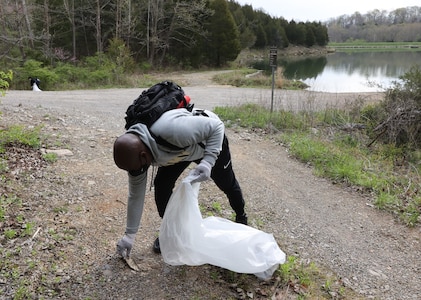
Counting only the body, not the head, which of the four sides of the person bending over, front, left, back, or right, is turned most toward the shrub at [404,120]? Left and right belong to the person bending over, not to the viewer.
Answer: back

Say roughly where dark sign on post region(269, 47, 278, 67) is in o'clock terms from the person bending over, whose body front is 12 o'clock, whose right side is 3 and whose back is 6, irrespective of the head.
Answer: The dark sign on post is roughly at 5 o'clock from the person bending over.

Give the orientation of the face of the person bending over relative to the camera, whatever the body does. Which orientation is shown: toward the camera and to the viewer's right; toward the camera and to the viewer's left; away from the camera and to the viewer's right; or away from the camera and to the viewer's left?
toward the camera and to the viewer's left

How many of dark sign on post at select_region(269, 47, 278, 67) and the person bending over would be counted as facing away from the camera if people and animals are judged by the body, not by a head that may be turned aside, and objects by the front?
0

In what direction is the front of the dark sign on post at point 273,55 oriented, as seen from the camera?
facing the viewer

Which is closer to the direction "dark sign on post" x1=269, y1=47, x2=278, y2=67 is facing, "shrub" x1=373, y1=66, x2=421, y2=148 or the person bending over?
the person bending over

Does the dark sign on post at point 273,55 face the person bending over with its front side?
yes

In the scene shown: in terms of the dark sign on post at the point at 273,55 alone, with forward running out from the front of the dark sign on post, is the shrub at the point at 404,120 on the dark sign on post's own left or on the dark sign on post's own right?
on the dark sign on post's own left

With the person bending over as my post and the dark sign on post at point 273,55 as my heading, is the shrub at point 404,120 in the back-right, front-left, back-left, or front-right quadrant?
front-right

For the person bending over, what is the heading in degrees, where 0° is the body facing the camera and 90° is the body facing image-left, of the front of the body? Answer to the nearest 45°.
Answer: approximately 45°
